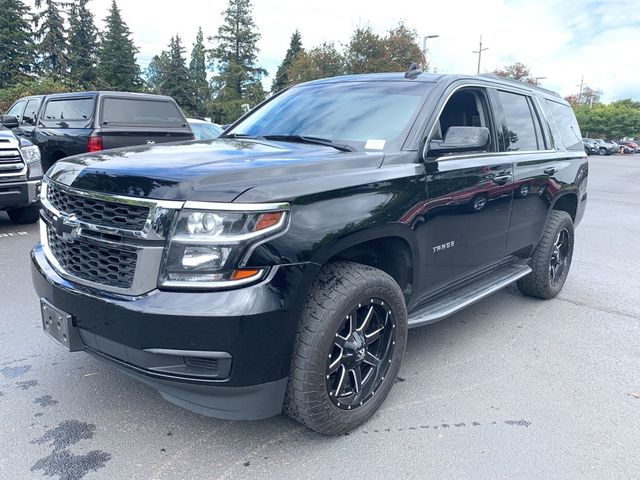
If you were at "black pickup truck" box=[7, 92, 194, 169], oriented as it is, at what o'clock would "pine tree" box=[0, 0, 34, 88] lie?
The pine tree is roughly at 1 o'clock from the black pickup truck.

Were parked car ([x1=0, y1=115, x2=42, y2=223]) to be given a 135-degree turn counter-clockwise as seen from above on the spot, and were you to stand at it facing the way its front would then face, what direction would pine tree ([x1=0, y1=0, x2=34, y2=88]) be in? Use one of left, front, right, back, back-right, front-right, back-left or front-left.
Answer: front

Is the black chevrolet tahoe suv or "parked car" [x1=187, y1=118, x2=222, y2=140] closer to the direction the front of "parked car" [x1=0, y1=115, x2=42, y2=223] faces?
the black chevrolet tahoe suv

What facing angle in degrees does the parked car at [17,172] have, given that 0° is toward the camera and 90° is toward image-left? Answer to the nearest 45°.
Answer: approximately 315°

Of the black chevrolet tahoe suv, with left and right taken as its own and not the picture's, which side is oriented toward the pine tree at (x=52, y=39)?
right

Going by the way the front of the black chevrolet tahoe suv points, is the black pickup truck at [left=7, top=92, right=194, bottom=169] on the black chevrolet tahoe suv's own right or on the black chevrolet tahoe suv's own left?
on the black chevrolet tahoe suv's own right

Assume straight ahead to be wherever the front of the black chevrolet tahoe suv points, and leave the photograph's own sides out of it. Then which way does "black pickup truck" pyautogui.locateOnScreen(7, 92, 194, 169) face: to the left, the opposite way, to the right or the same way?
to the right

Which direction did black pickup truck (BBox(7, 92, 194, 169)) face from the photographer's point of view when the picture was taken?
facing away from the viewer and to the left of the viewer

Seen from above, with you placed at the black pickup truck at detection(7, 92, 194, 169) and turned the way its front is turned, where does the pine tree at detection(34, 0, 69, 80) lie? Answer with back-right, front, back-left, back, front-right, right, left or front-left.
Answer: front-right

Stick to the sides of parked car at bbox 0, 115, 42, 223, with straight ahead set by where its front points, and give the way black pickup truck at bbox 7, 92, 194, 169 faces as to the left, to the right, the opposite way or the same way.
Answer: the opposite way

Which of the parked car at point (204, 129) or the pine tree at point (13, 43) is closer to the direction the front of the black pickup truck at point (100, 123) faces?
the pine tree
